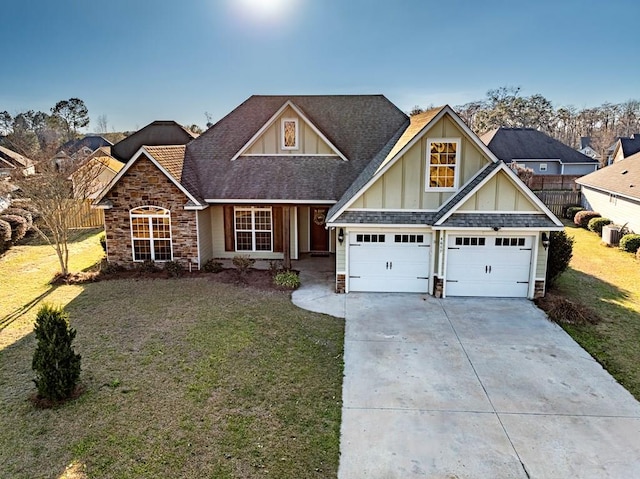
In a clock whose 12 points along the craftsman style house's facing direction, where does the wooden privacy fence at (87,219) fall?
The wooden privacy fence is roughly at 4 o'clock from the craftsman style house.

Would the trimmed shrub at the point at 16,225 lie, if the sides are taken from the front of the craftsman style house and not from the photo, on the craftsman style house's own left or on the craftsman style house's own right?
on the craftsman style house's own right

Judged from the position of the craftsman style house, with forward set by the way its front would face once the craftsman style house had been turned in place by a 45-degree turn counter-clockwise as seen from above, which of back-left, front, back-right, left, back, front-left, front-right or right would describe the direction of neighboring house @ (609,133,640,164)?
left

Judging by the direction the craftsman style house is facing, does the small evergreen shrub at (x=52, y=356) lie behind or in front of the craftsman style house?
in front

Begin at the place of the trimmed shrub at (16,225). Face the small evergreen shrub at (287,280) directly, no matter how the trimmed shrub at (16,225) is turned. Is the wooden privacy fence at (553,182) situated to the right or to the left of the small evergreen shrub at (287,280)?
left

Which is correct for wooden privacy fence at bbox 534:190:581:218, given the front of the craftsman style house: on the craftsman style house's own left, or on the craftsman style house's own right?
on the craftsman style house's own left

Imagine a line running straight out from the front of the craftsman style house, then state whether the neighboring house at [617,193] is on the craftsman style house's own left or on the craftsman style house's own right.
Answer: on the craftsman style house's own left

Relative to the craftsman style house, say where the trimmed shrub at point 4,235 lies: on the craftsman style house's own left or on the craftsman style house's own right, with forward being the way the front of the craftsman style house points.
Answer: on the craftsman style house's own right

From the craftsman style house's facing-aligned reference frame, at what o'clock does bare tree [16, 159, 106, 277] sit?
The bare tree is roughly at 3 o'clock from the craftsman style house.

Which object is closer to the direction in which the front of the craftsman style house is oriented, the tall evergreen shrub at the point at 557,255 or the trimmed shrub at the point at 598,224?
the tall evergreen shrub

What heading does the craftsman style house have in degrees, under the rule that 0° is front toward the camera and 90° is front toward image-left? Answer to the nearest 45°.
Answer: approximately 0°
